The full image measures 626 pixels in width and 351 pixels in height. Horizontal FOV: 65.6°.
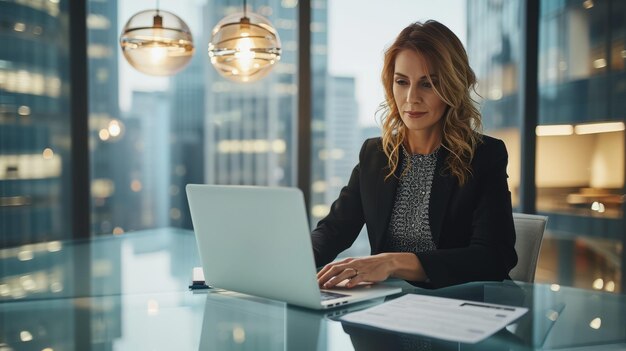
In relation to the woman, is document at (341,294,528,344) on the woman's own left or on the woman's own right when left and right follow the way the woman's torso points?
on the woman's own left

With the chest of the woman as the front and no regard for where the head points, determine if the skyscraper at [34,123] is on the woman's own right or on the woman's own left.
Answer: on the woman's own right

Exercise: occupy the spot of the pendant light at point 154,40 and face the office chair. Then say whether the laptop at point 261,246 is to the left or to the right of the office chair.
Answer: right

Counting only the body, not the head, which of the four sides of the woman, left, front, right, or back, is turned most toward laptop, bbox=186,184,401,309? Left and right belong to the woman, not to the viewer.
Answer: front

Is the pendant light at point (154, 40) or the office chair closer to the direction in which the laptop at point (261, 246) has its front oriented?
the office chair

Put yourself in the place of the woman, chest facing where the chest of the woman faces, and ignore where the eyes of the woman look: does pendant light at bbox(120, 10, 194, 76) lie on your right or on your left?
on your right

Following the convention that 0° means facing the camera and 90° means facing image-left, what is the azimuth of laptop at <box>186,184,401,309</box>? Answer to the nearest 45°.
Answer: approximately 225°

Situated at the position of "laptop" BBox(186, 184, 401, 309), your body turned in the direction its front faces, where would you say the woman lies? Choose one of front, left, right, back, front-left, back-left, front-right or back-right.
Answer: front

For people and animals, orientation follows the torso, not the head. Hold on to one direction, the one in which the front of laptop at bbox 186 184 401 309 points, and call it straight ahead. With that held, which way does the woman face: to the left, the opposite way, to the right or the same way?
the opposite way

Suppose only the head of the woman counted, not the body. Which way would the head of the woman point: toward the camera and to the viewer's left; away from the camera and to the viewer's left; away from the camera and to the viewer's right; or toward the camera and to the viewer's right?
toward the camera and to the viewer's left

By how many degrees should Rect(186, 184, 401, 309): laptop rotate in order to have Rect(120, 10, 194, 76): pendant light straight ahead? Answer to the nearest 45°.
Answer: approximately 90° to its left

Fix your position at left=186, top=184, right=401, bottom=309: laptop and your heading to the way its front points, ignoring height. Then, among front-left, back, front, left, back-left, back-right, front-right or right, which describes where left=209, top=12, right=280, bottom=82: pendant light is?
front-left
